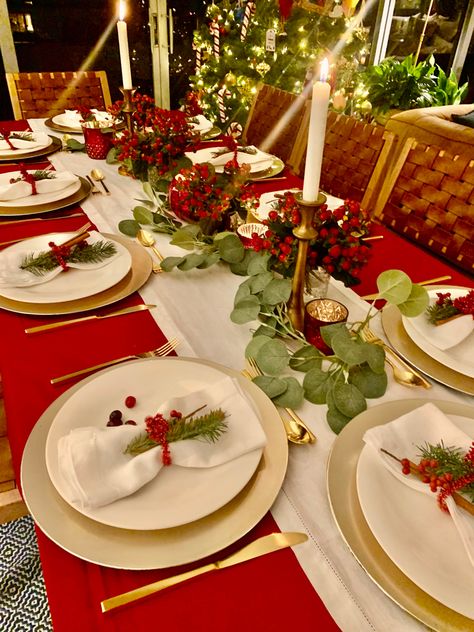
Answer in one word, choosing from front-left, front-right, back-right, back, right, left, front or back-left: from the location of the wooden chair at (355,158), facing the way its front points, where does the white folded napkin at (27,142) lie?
front-right

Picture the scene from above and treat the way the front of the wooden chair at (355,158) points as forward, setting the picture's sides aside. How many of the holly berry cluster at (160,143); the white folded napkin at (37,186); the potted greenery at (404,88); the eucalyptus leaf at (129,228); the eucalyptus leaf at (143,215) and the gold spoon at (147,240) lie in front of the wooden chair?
5

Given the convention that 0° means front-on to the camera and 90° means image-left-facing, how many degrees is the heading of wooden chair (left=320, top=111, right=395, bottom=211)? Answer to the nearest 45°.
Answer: approximately 45°

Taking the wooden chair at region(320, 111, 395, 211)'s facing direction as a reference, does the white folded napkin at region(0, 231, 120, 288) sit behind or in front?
in front

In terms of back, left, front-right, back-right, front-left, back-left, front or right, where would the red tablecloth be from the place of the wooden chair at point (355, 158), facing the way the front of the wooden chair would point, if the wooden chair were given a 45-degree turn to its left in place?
front

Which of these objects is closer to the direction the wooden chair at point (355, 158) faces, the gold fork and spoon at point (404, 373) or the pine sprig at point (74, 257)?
the pine sprig

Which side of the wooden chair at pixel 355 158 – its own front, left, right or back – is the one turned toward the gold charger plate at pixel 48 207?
front

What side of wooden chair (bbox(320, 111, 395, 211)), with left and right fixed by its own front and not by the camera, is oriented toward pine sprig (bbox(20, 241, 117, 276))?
front

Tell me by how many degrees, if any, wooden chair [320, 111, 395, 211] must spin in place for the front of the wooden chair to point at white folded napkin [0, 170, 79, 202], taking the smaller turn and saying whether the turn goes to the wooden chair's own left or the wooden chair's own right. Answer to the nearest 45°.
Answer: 0° — it already faces it

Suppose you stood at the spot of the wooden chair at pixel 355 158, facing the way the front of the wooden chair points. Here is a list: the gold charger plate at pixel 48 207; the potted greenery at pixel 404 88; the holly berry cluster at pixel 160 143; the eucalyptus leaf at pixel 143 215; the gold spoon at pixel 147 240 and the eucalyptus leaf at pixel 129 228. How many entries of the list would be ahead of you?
5

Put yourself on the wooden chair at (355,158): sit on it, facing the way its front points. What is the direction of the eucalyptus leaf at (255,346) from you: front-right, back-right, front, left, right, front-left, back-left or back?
front-left

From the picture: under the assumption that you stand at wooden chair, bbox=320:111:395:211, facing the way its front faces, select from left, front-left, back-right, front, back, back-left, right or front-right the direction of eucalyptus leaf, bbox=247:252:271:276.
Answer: front-left

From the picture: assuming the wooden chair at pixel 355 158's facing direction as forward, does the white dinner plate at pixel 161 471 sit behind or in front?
in front

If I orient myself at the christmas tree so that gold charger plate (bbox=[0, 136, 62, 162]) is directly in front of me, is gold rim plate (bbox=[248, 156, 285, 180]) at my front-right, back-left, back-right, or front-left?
front-left

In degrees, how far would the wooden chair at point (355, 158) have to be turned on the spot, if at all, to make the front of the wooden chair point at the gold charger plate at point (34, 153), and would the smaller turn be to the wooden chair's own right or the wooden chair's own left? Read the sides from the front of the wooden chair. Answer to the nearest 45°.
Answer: approximately 45° to the wooden chair's own right

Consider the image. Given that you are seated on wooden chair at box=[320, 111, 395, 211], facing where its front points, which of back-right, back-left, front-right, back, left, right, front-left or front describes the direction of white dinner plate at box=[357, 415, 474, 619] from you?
front-left

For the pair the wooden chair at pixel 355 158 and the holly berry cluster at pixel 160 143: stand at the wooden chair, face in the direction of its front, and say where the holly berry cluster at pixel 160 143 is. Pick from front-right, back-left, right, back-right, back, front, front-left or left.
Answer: front

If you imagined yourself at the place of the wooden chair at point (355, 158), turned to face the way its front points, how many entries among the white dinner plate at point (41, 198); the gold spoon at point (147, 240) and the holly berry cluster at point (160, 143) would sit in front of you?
3

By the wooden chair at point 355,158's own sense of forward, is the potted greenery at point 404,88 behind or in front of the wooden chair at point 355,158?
behind

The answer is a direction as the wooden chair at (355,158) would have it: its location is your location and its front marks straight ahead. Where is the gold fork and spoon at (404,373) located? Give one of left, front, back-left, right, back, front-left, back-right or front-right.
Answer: front-left
